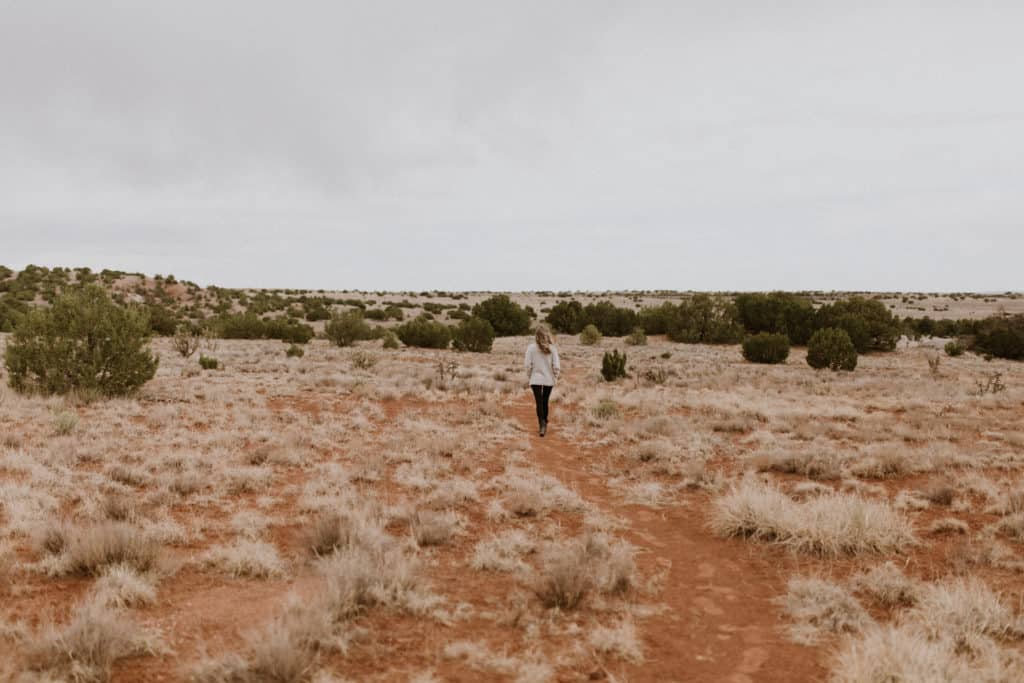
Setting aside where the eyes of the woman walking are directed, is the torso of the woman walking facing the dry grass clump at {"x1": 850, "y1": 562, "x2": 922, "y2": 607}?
no

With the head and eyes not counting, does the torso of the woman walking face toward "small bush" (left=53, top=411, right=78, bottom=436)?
no

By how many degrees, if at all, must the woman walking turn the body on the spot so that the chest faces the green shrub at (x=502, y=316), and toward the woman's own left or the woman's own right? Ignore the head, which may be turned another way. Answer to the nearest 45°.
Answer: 0° — they already face it

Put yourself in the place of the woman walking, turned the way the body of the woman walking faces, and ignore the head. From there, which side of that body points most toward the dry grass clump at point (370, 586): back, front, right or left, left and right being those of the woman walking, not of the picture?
back

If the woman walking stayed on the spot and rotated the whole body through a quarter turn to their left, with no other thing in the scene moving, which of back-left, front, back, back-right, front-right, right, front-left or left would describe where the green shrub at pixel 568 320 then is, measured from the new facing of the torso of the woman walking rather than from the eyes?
right

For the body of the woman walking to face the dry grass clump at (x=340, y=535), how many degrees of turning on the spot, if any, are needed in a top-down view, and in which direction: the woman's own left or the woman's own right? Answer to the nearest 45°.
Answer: approximately 180°

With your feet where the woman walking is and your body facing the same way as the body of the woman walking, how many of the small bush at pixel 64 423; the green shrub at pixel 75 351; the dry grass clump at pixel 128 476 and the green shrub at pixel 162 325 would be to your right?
0

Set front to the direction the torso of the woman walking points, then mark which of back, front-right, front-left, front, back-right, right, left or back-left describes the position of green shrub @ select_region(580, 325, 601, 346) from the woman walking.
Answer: front

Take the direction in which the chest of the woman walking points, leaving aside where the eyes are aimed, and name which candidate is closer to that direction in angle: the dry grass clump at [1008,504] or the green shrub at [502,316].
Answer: the green shrub

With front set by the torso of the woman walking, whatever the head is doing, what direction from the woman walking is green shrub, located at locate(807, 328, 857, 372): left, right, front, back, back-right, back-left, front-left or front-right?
front-right

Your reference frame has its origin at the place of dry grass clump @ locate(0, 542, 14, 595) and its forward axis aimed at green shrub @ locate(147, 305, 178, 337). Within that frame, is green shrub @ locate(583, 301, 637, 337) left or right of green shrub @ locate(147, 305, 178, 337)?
right

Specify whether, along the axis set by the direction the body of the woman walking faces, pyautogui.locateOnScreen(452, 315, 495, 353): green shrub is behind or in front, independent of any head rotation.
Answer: in front

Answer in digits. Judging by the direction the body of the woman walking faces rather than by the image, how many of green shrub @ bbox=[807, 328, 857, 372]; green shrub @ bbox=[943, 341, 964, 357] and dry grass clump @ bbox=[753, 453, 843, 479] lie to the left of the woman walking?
0

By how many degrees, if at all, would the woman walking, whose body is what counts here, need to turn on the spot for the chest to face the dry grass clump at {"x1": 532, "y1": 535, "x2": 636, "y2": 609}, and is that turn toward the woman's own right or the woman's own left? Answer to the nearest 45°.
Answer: approximately 180°

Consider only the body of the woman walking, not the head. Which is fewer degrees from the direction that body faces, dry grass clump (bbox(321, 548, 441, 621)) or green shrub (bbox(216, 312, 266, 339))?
the green shrub

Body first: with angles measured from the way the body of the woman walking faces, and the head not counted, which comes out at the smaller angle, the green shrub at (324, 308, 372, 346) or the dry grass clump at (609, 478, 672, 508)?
the green shrub

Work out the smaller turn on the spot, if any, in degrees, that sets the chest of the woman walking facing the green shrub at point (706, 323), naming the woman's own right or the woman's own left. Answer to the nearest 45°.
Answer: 0° — they already face it

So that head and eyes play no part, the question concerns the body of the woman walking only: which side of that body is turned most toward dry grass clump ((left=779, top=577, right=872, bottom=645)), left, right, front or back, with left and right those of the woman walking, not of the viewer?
back

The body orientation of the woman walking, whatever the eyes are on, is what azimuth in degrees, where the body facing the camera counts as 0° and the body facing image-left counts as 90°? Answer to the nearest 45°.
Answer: approximately 180°

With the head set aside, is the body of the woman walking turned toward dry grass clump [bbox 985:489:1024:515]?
no

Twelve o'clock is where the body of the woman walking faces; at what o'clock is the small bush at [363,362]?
The small bush is roughly at 11 o'clock from the woman walking.

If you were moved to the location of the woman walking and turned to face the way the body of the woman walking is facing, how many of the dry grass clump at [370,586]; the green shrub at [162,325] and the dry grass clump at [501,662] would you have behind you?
2
